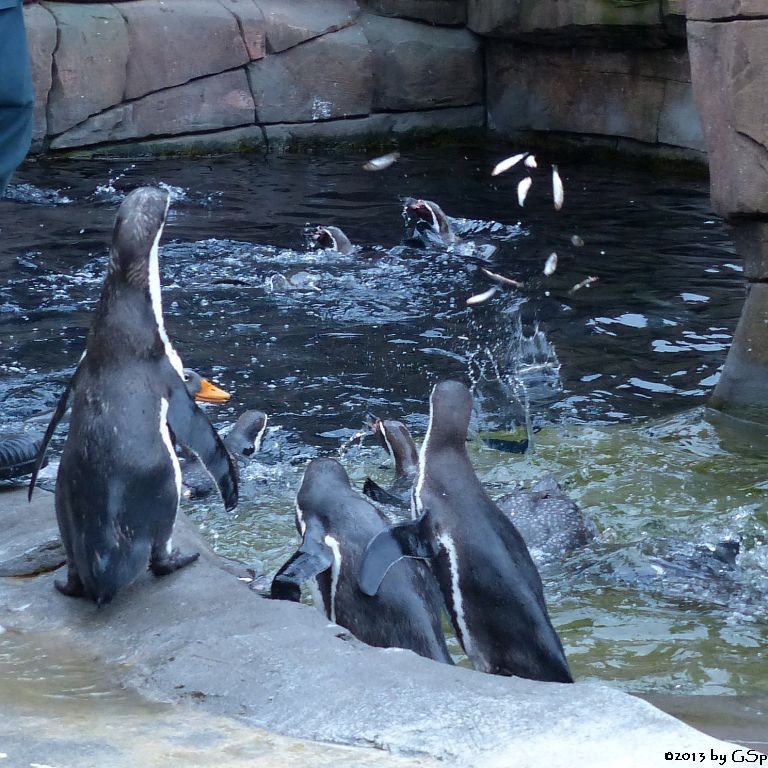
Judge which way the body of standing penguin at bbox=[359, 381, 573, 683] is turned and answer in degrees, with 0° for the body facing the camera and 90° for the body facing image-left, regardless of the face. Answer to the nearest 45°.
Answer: approximately 135°

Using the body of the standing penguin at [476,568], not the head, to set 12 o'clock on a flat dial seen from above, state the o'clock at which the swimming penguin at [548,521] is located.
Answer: The swimming penguin is roughly at 2 o'clock from the standing penguin.

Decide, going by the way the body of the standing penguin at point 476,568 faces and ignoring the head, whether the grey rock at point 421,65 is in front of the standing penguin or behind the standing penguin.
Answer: in front

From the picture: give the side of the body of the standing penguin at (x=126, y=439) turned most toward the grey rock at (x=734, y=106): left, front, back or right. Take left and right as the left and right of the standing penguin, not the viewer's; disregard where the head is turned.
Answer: front

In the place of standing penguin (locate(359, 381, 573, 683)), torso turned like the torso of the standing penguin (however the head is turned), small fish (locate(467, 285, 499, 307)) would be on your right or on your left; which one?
on your right

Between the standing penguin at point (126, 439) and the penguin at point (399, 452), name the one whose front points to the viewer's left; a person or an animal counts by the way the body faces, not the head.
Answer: the penguin

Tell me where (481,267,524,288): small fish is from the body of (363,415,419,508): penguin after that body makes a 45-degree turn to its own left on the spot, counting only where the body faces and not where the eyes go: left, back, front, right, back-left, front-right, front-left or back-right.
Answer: back-right

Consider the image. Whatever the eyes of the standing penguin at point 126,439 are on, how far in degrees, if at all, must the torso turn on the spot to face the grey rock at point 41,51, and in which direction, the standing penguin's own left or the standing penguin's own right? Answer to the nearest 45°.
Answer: approximately 45° to the standing penguin's own left

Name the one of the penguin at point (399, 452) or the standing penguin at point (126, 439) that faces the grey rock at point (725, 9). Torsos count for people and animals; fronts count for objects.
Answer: the standing penguin

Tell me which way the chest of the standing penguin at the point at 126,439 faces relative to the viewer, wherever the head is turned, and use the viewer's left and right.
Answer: facing away from the viewer and to the right of the viewer

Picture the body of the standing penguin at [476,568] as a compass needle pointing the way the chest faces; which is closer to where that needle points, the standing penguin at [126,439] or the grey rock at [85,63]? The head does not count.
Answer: the grey rock

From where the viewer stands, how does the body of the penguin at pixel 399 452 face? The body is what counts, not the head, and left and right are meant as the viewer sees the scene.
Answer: facing to the left of the viewer
